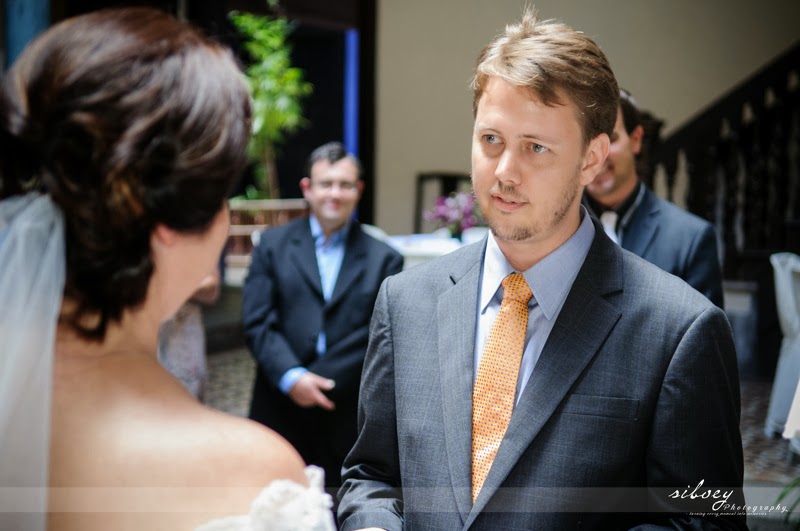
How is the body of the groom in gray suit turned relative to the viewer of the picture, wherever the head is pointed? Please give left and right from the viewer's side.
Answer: facing the viewer and to the left of the viewer

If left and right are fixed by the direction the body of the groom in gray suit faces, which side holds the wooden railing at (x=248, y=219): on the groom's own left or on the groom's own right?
on the groom's own right

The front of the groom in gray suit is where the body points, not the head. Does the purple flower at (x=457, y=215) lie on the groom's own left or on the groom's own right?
on the groom's own right

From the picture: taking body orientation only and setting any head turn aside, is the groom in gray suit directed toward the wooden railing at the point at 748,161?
no

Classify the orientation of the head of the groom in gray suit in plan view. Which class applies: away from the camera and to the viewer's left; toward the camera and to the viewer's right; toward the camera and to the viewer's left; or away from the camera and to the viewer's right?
toward the camera and to the viewer's left

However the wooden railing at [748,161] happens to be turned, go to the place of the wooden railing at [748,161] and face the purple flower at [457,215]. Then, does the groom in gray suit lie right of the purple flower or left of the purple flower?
left

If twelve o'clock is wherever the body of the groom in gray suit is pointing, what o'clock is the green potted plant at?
The green potted plant is roughly at 4 o'clock from the groom in gray suit.
